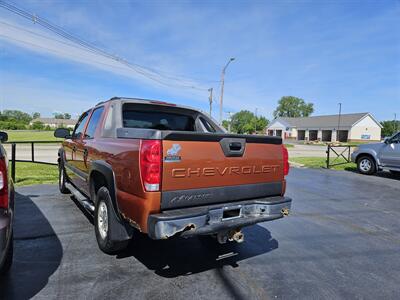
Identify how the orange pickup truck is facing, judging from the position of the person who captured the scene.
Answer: facing away from the viewer and to the left of the viewer
